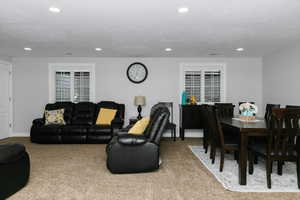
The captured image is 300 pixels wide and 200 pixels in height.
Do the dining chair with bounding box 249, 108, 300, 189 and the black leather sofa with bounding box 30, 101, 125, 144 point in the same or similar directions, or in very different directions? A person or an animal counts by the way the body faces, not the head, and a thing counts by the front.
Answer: very different directions

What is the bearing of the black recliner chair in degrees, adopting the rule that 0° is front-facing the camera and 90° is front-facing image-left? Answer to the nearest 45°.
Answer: approximately 90°

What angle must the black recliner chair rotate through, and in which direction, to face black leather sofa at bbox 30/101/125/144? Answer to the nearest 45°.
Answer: approximately 45° to its right

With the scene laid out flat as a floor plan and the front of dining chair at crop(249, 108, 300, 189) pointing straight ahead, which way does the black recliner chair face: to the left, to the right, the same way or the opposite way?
to the left

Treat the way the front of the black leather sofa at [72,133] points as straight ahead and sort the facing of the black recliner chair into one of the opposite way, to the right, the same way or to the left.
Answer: to the right

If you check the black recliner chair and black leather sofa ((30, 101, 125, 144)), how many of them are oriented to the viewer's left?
1

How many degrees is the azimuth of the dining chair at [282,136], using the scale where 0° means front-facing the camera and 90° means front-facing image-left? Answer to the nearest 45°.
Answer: approximately 135°

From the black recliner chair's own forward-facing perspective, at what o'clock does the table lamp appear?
The table lamp is roughly at 3 o'clock from the black recliner chair.
